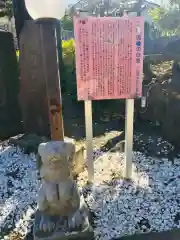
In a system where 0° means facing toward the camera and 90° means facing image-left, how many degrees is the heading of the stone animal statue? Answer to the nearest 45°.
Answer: approximately 0°

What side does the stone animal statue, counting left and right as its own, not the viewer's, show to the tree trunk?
back

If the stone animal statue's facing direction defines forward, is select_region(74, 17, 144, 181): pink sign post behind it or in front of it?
behind
